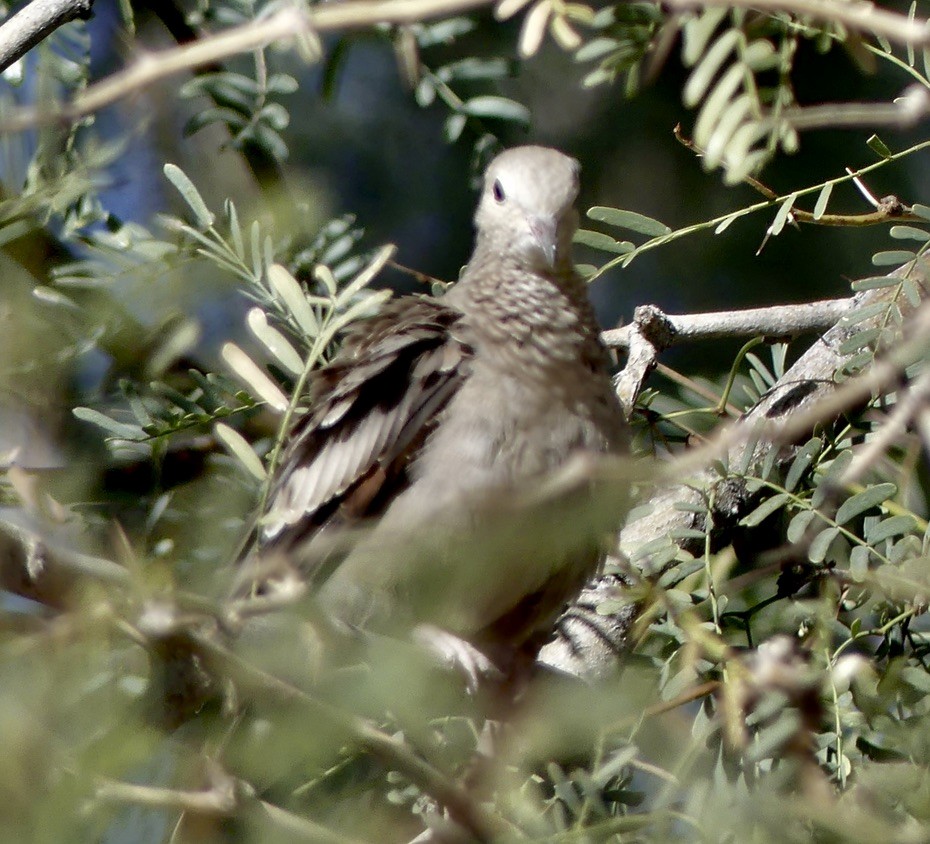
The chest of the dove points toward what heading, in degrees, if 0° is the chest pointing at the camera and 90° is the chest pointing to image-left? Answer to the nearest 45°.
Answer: approximately 315°

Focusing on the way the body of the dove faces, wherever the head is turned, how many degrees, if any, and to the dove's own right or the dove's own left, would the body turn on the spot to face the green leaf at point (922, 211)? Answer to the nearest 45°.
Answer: approximately 45° to the dove's own left
